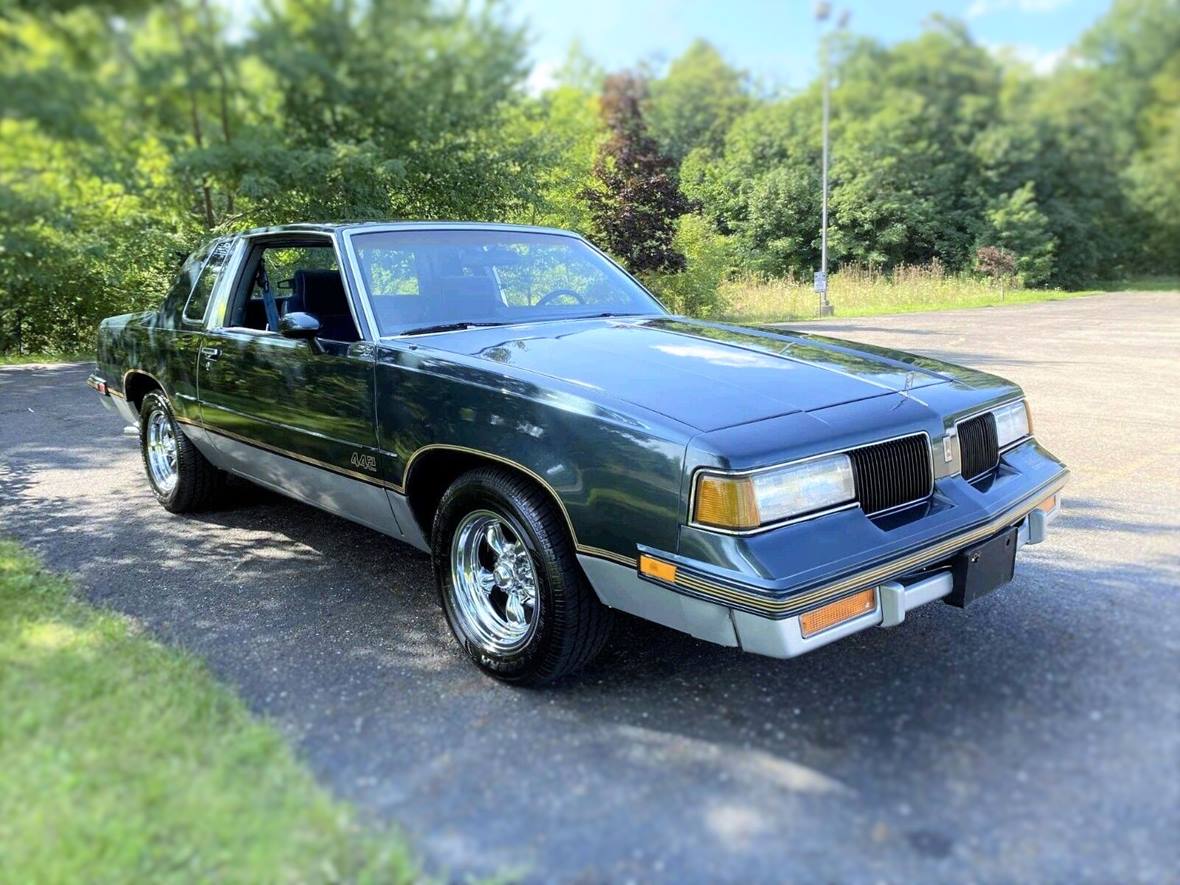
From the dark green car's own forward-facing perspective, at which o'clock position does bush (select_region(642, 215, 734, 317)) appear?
The bush is roughly at 8 o'clock from the dark green car.

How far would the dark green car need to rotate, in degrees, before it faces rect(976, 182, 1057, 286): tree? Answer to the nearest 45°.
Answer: approximately 90° to its left

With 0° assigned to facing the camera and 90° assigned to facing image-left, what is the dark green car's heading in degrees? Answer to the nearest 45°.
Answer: approximately 315°

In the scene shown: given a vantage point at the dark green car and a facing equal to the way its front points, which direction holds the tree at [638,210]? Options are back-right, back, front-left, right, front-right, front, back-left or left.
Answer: back-left

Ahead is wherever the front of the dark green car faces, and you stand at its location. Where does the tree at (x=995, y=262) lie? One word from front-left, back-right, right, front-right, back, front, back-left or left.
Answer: left

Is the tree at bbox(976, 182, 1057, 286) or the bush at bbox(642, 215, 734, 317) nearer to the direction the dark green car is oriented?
the tree
